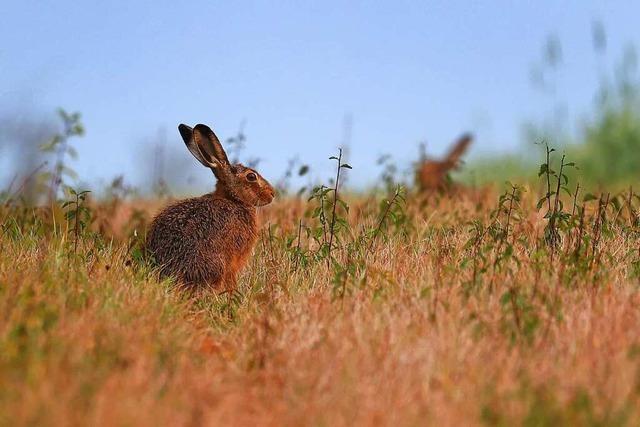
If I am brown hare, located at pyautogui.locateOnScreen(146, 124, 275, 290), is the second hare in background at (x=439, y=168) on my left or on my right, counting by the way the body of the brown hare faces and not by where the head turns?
on my left

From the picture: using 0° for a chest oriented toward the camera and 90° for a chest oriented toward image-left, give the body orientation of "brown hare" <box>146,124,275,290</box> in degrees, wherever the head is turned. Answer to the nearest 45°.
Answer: approximately 270°
